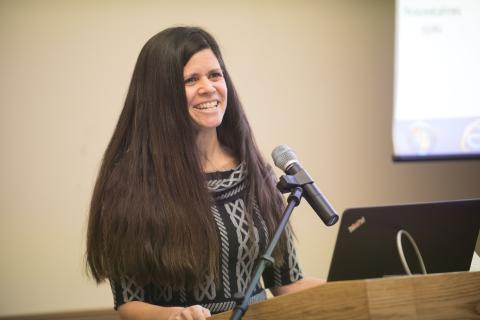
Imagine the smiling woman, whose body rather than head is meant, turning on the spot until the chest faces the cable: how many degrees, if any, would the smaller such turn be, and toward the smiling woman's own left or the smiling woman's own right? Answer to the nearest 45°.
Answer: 0° — they already face it

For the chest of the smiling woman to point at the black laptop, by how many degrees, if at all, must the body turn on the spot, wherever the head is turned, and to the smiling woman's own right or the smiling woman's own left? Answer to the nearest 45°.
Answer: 0° — they already face it

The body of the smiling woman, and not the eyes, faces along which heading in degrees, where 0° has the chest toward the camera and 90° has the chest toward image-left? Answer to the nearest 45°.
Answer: approximately 315°

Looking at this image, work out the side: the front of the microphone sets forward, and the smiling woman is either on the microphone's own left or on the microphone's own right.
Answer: on the microphone's own right

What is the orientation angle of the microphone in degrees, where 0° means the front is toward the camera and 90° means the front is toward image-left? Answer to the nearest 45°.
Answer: approximately 90°

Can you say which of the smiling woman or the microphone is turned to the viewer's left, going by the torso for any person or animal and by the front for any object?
the microphone

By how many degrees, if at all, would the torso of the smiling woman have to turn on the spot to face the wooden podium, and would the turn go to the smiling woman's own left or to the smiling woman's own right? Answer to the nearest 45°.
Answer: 0° — they already face it
